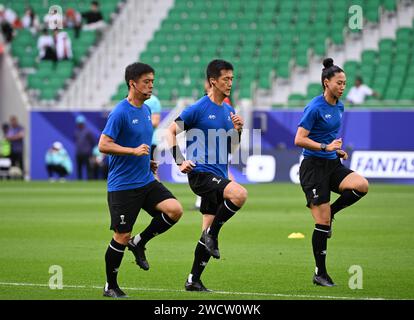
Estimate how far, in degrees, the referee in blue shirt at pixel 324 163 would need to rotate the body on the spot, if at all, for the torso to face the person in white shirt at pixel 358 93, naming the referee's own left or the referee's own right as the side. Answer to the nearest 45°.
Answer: approximately 135° to the referee's own left

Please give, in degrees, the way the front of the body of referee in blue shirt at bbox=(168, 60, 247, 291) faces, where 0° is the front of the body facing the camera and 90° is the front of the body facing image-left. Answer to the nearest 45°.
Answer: approximately 315°

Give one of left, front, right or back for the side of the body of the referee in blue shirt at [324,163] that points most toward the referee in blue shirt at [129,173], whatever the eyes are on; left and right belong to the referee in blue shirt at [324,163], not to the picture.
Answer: right

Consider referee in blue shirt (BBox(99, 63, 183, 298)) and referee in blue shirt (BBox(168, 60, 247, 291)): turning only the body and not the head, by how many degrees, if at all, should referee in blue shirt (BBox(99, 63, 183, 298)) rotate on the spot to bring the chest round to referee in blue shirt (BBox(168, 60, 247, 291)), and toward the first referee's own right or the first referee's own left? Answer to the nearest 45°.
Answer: approximately 90° to the first referee's own left

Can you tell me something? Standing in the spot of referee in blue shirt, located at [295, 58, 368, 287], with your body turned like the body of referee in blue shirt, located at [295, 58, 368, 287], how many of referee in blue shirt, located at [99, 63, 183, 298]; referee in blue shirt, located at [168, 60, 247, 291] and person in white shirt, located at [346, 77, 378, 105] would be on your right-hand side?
2

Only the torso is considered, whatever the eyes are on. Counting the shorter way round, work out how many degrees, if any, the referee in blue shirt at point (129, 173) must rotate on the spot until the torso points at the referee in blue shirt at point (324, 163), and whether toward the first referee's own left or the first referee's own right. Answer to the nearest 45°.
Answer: approximately 90° to the first referee's own left

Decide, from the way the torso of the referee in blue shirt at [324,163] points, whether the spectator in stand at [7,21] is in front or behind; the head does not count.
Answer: behind

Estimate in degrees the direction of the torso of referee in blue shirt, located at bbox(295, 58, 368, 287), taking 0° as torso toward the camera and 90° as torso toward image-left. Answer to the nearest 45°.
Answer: approximately 315°

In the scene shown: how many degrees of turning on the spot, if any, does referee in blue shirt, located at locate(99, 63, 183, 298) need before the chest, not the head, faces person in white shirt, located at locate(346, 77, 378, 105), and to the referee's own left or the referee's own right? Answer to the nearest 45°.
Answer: approximately 135° to the referee's own left
